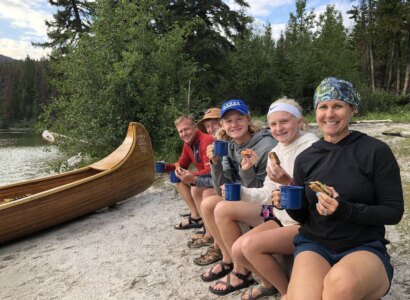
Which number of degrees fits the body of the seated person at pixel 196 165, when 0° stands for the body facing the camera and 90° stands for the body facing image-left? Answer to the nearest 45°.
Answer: approximately 45°

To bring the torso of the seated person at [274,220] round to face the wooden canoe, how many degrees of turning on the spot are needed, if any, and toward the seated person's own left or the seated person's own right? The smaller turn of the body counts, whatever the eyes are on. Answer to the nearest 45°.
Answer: approximately 90° to the seated person's own right

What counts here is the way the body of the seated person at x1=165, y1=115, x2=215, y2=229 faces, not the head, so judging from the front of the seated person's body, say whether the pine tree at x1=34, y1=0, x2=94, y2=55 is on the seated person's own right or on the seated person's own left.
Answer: on the seated person's own right

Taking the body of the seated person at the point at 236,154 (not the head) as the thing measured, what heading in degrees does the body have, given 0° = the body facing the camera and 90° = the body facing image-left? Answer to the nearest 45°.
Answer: approximately 45°

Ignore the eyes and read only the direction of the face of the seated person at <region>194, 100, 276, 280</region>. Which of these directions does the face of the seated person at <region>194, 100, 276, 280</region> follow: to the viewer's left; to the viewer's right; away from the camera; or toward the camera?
toward the camera

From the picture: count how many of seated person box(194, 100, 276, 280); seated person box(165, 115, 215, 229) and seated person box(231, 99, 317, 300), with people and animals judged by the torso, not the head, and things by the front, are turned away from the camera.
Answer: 0

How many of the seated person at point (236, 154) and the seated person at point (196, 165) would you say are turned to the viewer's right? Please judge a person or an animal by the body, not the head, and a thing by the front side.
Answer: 0

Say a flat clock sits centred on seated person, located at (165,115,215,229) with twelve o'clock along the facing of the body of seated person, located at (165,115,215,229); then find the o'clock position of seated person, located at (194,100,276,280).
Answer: seated person, located at (194,100,276,280) is roughly at 10 o'clock from seated person, located at (165,115,215,229).

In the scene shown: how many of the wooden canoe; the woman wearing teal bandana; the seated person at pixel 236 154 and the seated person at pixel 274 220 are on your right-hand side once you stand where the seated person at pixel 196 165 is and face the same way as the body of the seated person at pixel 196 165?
1

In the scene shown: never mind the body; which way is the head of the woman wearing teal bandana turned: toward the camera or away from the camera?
toward the camera

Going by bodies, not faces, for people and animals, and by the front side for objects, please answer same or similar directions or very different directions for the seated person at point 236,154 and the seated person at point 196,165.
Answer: same or similar directions

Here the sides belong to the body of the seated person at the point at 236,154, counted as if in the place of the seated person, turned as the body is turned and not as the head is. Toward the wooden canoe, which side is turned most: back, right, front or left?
right

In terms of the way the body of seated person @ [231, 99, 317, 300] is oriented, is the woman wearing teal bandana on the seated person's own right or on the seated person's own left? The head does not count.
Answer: on the seated person's own left

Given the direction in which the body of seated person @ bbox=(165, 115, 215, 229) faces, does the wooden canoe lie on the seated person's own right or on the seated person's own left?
on the seated person's own right
